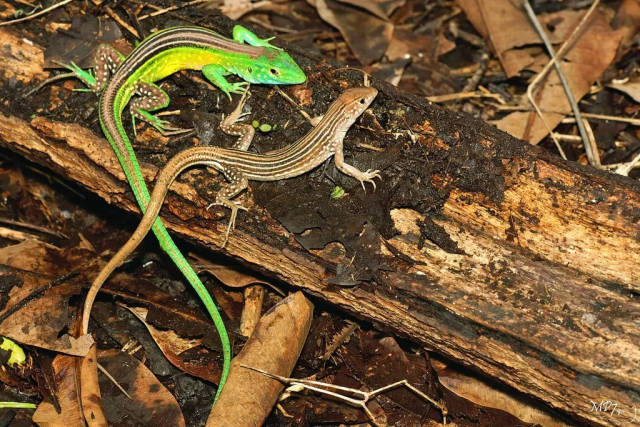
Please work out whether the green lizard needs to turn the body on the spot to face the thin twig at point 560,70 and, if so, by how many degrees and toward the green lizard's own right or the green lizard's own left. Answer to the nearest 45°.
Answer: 0° — it already faces it

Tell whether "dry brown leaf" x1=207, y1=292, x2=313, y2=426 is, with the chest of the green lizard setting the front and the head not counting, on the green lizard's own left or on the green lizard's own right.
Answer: on the green lizard's own right

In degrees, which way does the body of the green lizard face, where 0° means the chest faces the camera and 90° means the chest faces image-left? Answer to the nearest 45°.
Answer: approximately 270°

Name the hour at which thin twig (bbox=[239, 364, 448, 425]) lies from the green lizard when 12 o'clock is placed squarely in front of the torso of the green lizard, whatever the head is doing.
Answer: The thin twig is roughly at 2 o'clock from the green lizard.

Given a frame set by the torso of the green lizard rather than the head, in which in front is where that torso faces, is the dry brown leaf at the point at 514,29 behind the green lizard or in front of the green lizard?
in front

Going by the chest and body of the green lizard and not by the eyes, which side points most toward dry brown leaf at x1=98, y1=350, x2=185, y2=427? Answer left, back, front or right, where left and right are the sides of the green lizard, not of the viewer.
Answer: right

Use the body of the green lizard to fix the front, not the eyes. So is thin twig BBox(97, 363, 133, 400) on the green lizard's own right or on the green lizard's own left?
on the green lizard's own right
